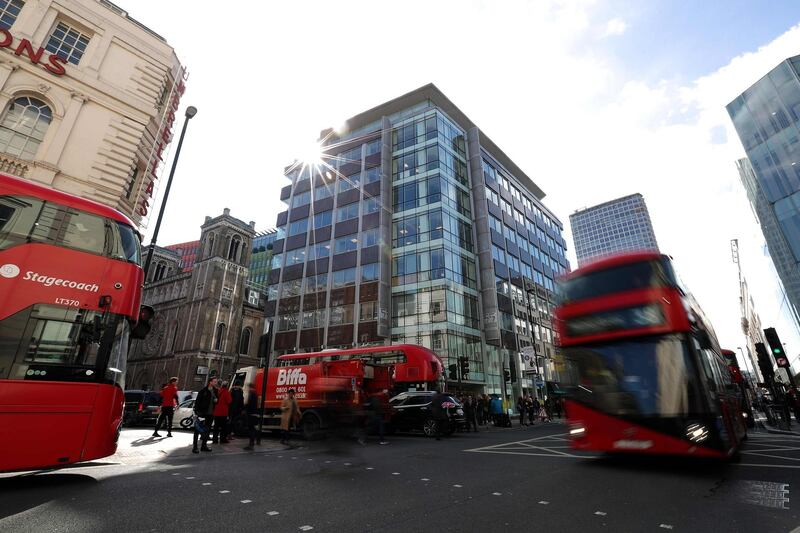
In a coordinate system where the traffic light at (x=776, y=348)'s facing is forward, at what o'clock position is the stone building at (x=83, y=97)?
The stone building is roughly at 1 o'clock from the traffic light.

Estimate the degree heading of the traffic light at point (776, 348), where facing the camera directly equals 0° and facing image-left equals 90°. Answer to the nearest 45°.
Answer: approximately 0°

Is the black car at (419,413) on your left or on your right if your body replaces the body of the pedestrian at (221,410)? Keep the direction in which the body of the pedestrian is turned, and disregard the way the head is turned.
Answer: on your right

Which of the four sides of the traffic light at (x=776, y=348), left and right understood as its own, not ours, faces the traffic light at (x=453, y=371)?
right
